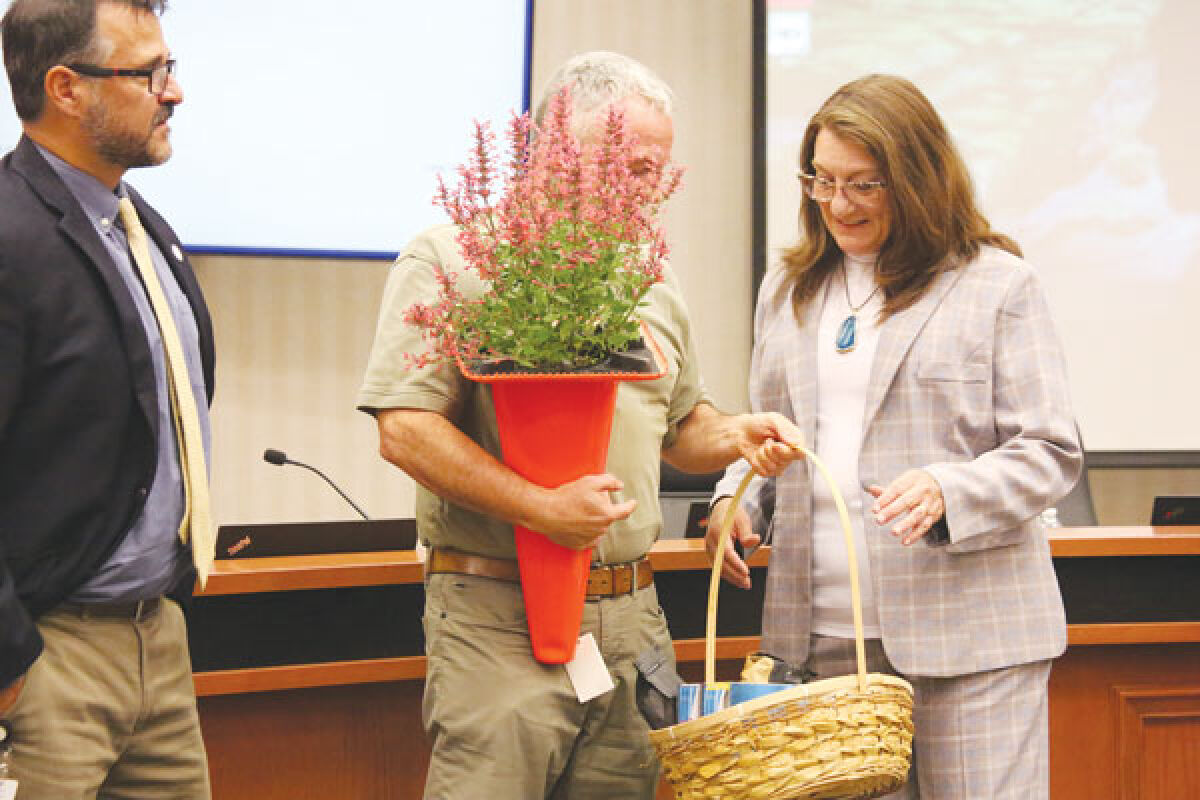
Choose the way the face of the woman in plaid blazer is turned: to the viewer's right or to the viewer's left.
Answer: to the viewer's left

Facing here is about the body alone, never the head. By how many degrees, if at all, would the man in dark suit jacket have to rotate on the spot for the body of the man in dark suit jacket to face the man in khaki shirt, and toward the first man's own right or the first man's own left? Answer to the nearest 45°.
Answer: approximately 45° to the first man's own left

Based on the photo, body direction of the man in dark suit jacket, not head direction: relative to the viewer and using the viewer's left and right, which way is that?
facing the viewer and to the right of the viewer

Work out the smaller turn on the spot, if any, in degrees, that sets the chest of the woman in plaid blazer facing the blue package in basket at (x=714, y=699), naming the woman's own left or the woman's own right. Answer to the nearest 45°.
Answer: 0° — they already face it

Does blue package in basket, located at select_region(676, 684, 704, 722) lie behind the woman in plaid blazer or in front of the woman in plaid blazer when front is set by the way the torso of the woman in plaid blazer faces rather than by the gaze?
in front

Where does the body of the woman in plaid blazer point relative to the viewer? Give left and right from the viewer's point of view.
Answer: facing the viewer and to the left of the viewer

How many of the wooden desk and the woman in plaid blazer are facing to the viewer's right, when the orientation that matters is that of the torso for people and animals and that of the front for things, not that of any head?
0

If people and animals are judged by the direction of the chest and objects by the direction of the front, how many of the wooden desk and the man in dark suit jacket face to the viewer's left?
0

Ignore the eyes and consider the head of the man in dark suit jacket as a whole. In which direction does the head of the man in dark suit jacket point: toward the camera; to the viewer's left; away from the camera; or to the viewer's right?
to the viewer's right
